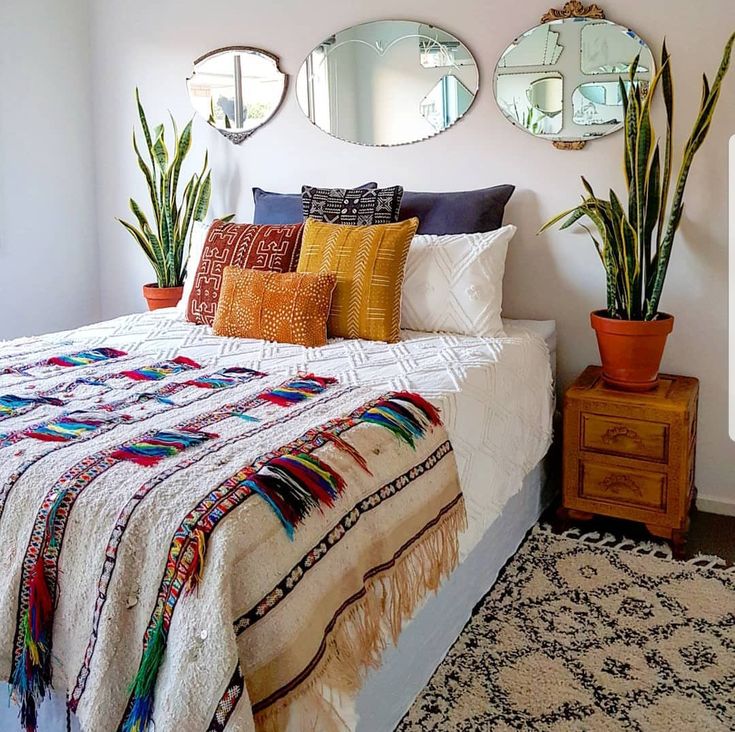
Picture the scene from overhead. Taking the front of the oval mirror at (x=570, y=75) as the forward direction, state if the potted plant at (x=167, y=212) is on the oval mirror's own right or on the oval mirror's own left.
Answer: on the oval mirror's own right

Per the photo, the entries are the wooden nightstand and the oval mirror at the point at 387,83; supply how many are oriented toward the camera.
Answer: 2

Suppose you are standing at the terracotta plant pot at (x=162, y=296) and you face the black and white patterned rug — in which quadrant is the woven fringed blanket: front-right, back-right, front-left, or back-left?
front-right

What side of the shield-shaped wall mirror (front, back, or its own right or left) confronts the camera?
front

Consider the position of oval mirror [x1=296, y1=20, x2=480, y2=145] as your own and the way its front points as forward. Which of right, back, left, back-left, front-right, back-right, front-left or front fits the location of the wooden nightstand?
front-left

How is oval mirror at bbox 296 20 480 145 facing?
toward the camera

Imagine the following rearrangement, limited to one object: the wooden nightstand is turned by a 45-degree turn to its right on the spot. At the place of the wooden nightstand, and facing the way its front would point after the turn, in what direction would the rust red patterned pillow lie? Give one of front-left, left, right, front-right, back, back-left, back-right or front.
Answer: front-right

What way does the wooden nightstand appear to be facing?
toward the camera
